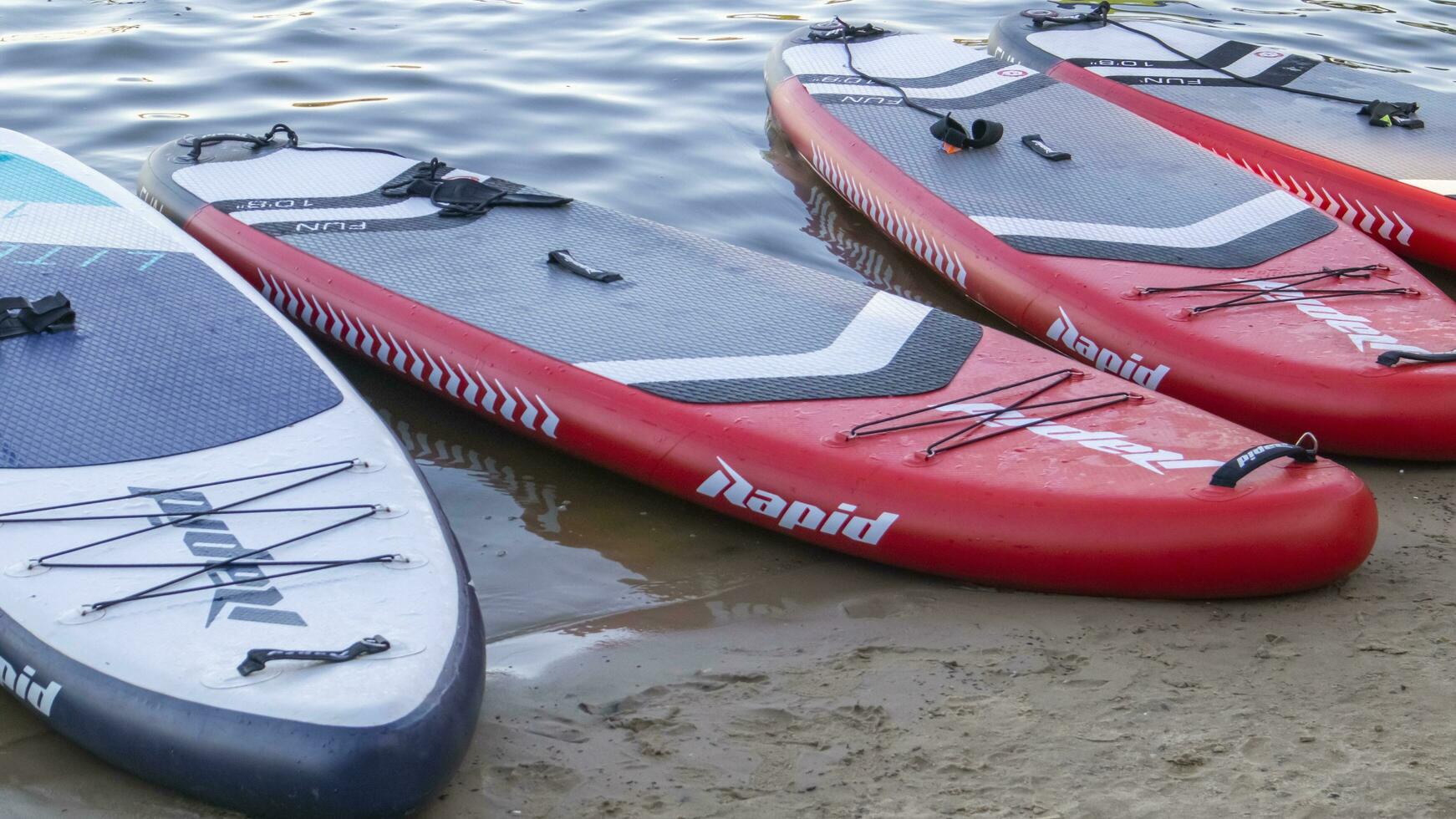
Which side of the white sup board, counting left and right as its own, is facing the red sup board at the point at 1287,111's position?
left

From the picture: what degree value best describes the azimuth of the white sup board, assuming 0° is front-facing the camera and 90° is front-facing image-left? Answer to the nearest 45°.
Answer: approximately 315°

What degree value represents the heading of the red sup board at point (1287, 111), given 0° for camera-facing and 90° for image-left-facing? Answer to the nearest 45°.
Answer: approximately 315°

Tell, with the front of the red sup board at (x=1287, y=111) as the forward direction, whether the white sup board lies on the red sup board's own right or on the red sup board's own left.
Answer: on the red sup board's own right
